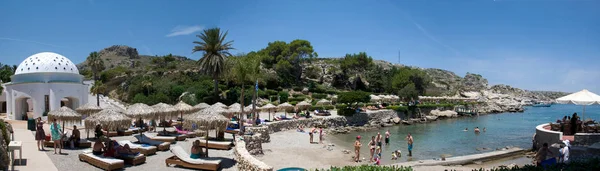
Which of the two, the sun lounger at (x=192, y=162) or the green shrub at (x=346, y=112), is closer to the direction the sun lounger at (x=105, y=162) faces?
the sun lounger

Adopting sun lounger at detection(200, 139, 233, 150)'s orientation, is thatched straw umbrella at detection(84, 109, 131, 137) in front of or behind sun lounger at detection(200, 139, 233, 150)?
behind

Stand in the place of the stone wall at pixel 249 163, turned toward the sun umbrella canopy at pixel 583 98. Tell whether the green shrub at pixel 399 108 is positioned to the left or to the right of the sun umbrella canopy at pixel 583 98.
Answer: left

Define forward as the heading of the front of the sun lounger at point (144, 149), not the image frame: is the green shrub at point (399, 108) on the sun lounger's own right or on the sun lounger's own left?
on the sun lounger's own left

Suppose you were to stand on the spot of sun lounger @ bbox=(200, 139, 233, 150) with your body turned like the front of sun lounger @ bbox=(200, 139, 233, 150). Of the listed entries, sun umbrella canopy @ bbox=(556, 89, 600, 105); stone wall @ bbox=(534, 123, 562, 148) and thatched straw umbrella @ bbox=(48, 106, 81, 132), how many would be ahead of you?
2

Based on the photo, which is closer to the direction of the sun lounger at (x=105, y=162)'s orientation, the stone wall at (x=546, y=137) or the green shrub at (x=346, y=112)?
the stone wall

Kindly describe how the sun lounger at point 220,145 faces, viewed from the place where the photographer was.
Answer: facing to the right of the viewer

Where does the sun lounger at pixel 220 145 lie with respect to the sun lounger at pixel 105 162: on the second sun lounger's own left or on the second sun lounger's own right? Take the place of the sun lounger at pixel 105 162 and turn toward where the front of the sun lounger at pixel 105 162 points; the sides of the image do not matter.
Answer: on the second sun lounger's own left
